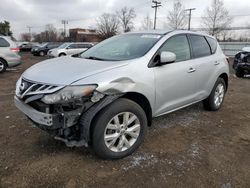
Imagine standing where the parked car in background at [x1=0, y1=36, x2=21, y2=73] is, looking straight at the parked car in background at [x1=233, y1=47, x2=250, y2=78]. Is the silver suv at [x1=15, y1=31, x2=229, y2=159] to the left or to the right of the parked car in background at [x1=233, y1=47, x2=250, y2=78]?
right

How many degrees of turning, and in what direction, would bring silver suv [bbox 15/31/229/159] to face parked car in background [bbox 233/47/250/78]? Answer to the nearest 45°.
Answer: approximately 180°

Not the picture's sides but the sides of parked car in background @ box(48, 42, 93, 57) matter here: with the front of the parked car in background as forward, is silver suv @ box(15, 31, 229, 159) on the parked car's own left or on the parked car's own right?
on the parked car's own left

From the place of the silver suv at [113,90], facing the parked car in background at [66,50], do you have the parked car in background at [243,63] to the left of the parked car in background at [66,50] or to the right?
right

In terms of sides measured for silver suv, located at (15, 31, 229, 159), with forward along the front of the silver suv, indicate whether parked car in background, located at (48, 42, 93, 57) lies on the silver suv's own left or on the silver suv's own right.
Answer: on the silver suv's own right

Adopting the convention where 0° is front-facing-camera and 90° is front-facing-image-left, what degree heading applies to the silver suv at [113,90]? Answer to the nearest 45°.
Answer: approximately 45°

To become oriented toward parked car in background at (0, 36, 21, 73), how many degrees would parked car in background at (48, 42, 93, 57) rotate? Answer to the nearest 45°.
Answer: approximately 45° to its left

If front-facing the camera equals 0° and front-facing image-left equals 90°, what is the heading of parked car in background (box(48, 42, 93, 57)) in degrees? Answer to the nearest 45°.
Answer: approximately 45°
